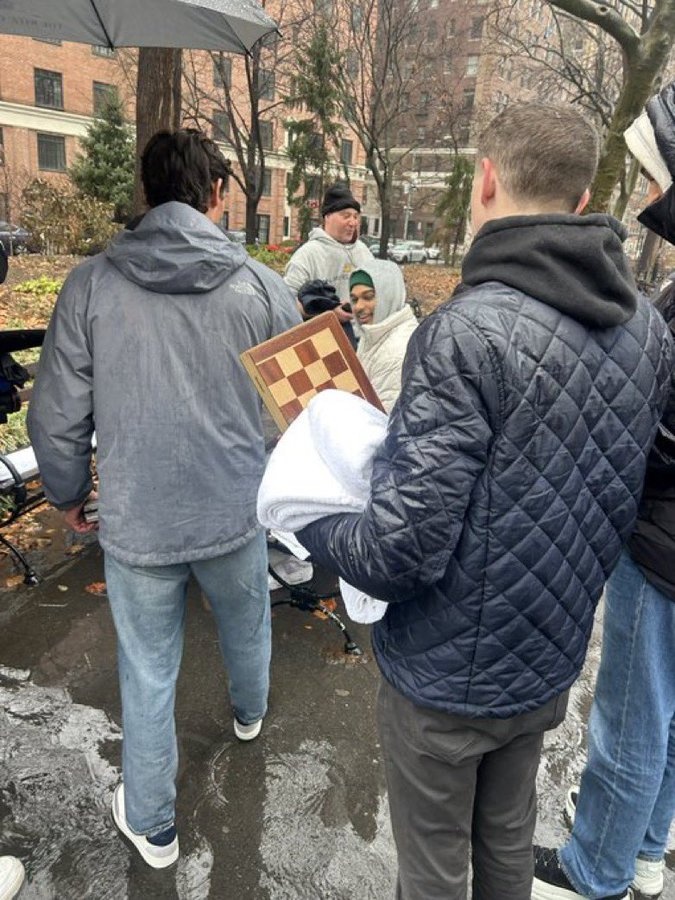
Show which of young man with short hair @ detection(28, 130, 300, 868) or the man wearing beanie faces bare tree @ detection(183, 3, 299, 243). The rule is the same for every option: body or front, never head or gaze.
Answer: the young man with short hair

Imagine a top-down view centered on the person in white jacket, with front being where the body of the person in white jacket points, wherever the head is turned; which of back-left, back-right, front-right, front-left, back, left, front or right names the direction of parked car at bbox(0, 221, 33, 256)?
right

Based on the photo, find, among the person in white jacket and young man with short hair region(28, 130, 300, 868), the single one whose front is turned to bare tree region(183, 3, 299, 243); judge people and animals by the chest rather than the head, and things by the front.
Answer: the young man with short hair

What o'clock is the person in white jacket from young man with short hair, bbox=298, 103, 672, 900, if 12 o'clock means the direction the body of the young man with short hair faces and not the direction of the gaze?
The person in white jacket is roughly at 1 o'clock from the young man with short hair.

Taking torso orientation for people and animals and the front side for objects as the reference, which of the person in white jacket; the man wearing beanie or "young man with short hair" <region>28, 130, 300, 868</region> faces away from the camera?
the young man with short hair

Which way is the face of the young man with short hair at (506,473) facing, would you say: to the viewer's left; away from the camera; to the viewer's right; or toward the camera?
away from the camera

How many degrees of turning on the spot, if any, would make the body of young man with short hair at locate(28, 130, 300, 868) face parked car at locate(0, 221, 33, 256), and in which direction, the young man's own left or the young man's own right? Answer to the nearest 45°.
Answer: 0° — they already face it

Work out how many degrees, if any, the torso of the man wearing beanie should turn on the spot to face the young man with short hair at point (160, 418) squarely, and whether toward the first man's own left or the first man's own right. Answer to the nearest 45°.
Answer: approximately 45° to the first man's own right

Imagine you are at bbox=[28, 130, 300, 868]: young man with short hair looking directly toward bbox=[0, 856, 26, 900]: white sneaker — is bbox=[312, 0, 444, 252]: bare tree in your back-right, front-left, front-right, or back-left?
back-right

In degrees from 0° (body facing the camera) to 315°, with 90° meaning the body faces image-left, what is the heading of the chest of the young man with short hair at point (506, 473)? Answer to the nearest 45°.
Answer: approximately 135°

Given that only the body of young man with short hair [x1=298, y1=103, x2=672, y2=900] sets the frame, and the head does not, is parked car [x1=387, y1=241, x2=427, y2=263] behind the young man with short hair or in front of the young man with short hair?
in front

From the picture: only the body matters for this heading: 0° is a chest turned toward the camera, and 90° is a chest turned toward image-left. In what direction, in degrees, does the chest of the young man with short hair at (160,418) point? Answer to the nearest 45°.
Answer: approximately 180°
